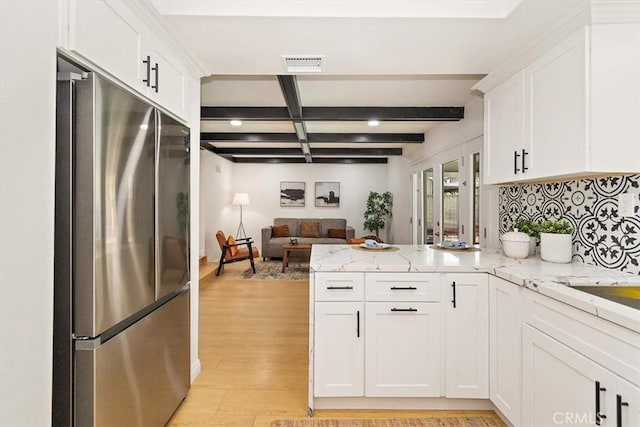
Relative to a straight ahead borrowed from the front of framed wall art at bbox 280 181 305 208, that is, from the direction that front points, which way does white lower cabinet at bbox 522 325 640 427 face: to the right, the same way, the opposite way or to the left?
to the right

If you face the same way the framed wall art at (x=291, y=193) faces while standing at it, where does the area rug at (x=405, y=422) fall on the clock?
The area rug is roughly at 12 o'clock from the framed wall art.

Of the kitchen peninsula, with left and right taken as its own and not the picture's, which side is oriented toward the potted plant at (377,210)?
back

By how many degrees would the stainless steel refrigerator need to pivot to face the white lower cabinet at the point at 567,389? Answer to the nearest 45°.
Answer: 0° — it already faces it

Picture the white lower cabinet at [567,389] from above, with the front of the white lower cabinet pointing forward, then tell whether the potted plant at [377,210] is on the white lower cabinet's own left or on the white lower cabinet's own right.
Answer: on the white lower cabinet's own right

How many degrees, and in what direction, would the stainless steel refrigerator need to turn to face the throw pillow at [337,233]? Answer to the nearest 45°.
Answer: approximately 90° to its left

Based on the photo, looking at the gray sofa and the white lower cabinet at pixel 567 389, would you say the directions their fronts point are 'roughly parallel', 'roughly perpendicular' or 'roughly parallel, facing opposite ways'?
roughly perpendicular
